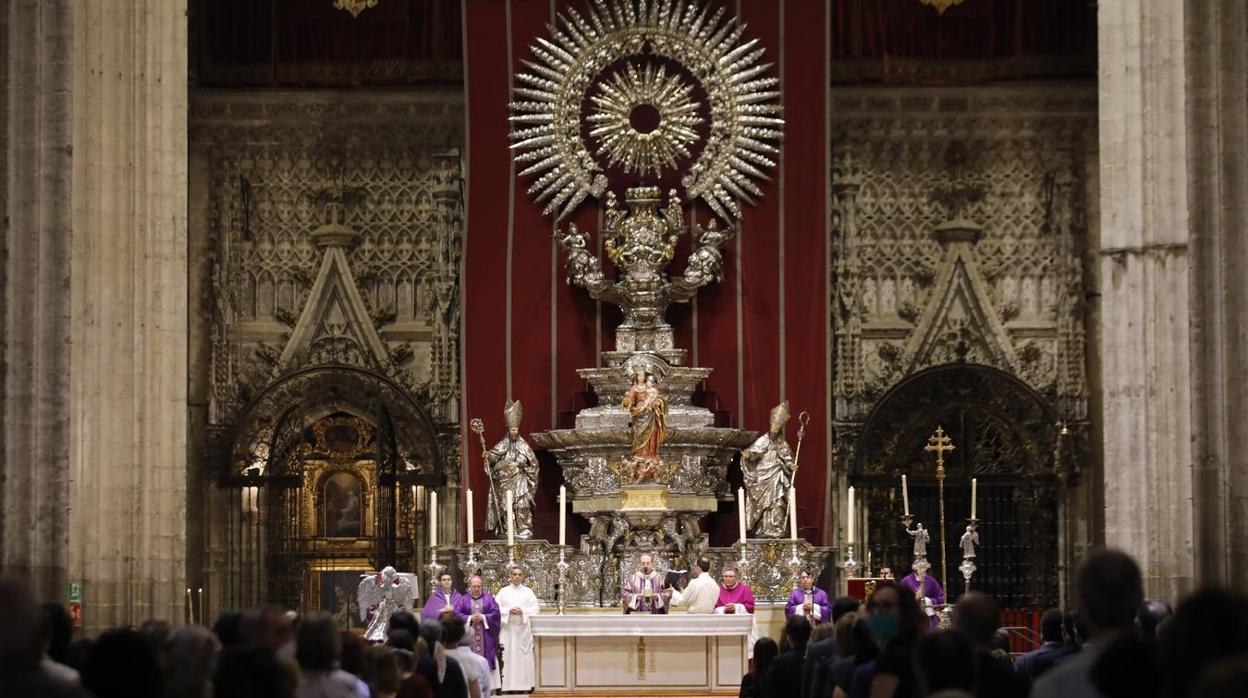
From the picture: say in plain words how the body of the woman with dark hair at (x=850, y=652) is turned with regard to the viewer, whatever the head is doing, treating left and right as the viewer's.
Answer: facing away from the viewer

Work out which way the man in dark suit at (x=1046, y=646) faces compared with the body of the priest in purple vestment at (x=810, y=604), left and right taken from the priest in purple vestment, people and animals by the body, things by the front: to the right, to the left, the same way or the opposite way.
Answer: the opposite way

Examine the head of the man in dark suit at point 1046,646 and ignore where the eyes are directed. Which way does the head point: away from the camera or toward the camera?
away from the camera

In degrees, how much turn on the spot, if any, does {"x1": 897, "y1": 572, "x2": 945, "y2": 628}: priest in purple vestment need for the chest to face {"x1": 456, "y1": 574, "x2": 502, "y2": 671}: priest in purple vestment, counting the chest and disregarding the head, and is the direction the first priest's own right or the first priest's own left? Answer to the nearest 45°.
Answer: approximately 45° to the first priest's own right

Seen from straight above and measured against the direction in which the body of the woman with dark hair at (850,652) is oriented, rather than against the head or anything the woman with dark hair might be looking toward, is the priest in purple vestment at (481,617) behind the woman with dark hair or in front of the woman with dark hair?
in front

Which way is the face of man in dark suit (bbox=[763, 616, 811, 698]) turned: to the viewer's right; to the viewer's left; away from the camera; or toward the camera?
away from the camera

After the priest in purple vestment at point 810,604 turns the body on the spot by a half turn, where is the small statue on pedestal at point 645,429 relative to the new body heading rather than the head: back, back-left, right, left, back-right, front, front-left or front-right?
front-left

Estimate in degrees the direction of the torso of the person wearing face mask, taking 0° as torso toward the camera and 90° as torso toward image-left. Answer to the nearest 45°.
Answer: approximately 45°

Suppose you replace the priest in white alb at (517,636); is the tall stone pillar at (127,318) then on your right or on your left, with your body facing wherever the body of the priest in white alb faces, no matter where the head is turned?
on your right

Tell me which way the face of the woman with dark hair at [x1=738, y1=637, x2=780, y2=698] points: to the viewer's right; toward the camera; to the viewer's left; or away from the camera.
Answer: away from the camera
